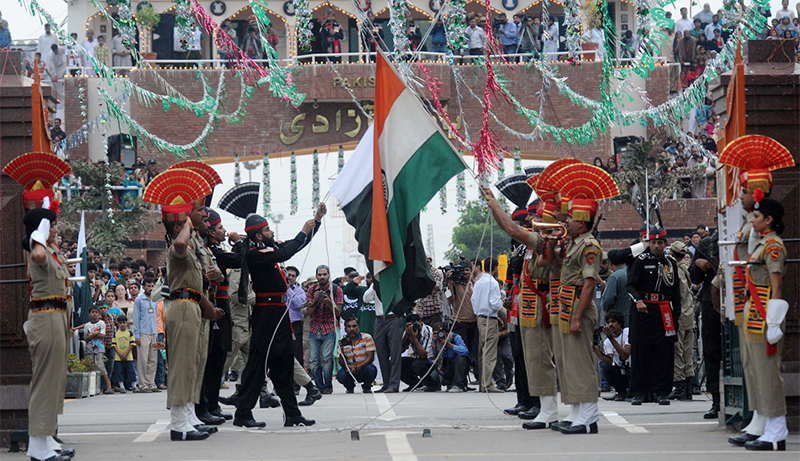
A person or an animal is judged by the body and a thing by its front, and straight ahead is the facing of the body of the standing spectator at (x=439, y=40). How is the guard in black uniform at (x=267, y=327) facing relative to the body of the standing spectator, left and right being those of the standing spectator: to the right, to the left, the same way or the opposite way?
to the left

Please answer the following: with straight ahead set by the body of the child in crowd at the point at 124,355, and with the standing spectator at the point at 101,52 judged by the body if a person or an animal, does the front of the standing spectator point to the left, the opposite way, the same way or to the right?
the same way

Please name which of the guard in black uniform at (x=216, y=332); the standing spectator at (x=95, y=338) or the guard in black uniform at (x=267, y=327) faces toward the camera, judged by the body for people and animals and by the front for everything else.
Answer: the standing spectator

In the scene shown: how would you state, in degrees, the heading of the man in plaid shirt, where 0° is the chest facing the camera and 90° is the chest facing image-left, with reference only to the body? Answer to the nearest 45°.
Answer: approximately 0°

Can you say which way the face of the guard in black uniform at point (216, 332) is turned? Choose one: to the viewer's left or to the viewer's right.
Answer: to the viewer's right

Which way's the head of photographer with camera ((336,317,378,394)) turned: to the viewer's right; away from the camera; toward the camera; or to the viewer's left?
toward the camera

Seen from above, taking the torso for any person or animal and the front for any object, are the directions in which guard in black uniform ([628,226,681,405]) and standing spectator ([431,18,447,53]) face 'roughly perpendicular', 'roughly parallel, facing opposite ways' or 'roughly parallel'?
roughly parallel

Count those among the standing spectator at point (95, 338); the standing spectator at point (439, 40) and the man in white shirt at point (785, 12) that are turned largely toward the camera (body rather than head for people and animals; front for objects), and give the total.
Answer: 3

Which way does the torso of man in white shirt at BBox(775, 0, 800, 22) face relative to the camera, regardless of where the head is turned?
toward the camera

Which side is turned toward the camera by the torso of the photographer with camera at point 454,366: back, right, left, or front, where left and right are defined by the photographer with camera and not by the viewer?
front

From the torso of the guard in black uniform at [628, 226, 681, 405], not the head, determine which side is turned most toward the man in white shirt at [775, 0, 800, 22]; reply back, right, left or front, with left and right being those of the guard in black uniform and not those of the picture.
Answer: back

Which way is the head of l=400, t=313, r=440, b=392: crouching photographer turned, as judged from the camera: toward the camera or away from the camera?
toward the camera

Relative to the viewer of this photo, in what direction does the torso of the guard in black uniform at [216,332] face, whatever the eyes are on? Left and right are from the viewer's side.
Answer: facing to the right of the viewer

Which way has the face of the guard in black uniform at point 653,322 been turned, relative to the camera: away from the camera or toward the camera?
toward the camera

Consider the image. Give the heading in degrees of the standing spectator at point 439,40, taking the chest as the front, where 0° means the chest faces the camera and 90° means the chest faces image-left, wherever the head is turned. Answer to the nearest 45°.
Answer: approximately 0°

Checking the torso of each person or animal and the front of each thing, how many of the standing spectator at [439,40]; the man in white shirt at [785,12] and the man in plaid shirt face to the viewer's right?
0
